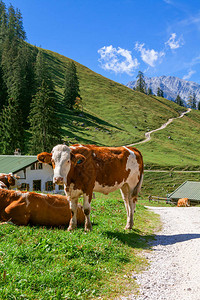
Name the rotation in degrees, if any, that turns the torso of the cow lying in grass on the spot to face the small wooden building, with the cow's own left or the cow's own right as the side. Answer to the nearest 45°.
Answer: approximately 135° to the cow's own right

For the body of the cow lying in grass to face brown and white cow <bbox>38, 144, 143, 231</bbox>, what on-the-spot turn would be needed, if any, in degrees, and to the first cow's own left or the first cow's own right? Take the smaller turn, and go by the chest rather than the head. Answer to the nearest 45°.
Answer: approximately 180°

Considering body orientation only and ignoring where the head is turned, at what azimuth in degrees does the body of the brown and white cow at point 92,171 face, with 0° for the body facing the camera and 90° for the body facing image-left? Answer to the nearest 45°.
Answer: approximately 45°

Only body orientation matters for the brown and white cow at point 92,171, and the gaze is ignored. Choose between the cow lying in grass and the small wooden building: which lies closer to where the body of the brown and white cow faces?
the cow lying in grass

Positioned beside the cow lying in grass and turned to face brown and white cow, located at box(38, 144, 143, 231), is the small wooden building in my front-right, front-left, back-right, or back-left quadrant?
front-left

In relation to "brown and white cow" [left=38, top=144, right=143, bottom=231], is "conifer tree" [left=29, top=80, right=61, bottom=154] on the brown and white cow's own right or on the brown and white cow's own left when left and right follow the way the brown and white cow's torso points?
on the brown and white cow's own right

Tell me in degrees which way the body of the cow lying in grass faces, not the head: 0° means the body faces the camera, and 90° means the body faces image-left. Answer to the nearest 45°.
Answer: approximately 90°
